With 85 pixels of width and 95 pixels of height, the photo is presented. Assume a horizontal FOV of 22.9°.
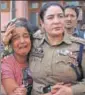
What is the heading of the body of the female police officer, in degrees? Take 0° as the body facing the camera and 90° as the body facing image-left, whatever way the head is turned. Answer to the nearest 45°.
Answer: approximately 0°

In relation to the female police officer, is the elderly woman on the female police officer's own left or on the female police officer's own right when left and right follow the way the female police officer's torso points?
on the female police officer's own right

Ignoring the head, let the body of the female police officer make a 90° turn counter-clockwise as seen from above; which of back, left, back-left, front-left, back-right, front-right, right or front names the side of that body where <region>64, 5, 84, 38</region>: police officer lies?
left
